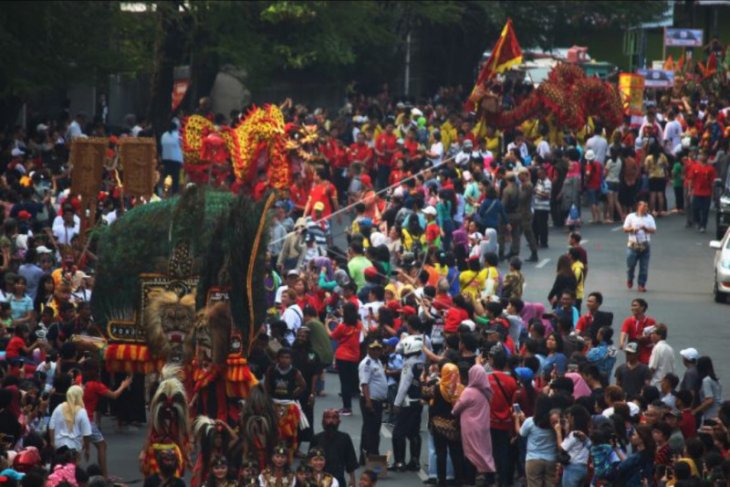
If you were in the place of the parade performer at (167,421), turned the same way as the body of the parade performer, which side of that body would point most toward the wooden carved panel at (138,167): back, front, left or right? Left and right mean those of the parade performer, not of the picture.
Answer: back

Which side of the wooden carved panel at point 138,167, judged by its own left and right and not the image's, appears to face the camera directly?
front

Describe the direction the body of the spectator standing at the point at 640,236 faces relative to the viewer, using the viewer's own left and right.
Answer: facing the viewer

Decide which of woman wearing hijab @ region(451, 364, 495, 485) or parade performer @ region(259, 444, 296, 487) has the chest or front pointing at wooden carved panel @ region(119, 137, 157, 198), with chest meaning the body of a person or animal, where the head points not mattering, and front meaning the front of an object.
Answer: the woman wearing hijab

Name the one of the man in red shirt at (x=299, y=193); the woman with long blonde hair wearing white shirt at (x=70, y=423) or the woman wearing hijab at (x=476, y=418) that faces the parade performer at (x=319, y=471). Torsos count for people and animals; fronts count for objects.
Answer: the man in red shirt

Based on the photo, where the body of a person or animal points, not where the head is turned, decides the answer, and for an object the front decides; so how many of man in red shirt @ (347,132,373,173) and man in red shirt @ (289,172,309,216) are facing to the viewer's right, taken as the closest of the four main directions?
0

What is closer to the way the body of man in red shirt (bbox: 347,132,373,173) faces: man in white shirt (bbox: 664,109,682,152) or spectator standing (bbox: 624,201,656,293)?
the spectator standing

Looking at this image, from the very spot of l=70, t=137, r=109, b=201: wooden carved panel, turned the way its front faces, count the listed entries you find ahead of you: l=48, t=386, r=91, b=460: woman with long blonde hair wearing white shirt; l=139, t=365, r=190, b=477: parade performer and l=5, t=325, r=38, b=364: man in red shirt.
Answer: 3

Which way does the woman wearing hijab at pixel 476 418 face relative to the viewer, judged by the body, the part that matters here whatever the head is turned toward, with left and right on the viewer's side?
facing away from the viewer and to the left of the viewer
